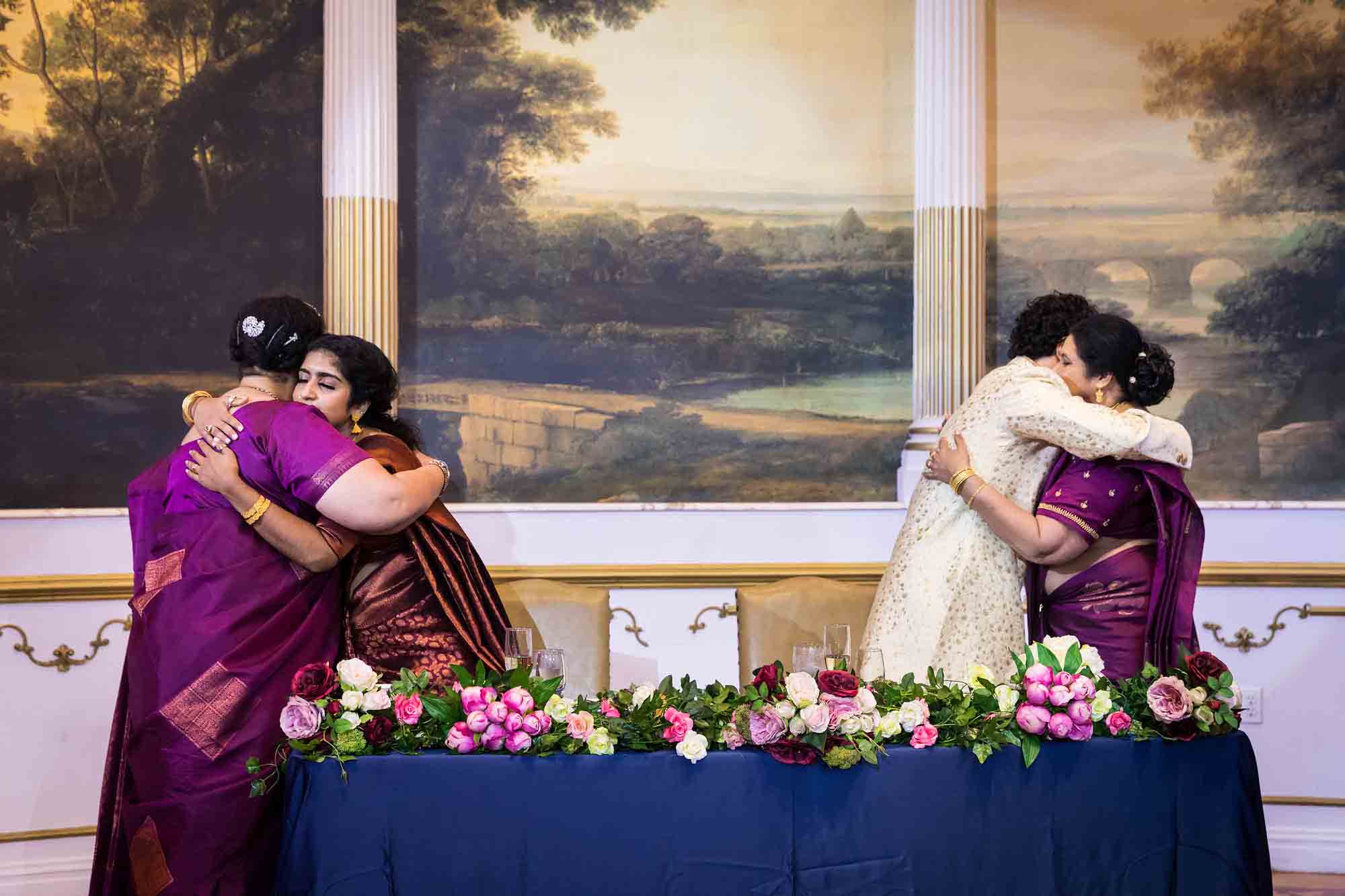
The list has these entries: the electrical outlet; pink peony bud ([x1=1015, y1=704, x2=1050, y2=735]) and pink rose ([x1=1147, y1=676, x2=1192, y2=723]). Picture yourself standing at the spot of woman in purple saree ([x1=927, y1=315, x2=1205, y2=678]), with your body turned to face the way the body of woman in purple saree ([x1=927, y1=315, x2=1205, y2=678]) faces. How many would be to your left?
2

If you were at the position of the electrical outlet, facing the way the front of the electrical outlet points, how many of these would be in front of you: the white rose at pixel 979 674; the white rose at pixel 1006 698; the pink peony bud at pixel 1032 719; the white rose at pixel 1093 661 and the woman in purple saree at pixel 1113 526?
5

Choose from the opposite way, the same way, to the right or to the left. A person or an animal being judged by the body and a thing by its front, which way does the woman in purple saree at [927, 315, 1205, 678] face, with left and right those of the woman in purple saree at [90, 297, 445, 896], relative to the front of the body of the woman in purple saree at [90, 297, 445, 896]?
to the left

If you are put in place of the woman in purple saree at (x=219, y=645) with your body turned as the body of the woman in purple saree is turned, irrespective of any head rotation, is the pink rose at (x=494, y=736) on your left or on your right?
on your right

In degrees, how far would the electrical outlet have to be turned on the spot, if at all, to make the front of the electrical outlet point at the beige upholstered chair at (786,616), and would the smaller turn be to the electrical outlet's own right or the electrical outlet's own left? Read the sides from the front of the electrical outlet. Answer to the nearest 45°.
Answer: approximately 45° to the electrical outlet's own right

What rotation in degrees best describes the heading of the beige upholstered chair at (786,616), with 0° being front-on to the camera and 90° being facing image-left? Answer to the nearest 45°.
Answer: approximately 0°

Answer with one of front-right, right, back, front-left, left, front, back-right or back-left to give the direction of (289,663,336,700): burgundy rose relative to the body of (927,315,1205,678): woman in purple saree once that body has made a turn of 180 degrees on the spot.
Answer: back-right

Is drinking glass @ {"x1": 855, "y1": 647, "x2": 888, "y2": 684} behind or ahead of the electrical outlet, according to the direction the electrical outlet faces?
ahead

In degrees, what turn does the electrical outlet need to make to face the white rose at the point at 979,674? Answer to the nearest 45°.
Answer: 0° — it already faces it

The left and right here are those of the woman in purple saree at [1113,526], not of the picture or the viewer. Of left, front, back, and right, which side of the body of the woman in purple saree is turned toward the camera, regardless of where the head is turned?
left

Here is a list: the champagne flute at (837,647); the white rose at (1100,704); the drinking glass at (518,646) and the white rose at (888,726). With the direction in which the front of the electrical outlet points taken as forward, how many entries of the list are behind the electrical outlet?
0

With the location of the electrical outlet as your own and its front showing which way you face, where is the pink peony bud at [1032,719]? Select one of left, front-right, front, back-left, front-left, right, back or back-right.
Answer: front

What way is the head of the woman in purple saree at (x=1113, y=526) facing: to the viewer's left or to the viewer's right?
to the viewer's left

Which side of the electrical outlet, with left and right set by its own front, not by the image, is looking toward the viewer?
front

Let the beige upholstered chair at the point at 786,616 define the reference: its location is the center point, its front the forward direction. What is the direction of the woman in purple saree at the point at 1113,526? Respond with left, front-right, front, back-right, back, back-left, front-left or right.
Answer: front-left

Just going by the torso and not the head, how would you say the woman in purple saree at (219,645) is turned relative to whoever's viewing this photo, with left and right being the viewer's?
facing away from the viewer and to the right of the viewer

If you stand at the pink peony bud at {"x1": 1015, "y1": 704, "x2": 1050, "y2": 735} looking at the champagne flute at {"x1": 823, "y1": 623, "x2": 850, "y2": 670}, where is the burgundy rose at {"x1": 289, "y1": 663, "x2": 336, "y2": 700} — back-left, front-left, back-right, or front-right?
front-left

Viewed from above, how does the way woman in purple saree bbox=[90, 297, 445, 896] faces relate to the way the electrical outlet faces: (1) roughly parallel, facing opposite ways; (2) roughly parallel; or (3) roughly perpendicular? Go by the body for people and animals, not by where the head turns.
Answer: roughly parallel, facing opposite ways

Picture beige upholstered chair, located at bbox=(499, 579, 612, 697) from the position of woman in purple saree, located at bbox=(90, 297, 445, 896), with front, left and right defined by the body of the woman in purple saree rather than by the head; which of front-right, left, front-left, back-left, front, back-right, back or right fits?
front

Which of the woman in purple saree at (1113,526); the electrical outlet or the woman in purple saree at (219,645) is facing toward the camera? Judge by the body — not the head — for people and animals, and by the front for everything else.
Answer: the electrical outlet
